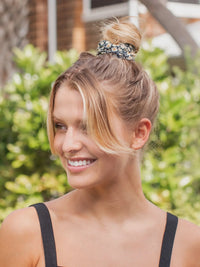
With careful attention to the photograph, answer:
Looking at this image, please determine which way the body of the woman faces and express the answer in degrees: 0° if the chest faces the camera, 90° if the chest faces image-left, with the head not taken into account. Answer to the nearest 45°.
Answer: approximately 0°

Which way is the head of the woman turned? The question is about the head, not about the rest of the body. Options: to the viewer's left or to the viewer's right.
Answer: to the viewer's left
